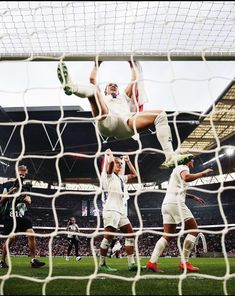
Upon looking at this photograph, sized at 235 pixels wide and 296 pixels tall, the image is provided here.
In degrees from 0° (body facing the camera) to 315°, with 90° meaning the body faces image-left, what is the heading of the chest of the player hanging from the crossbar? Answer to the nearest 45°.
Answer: approximately 0°
